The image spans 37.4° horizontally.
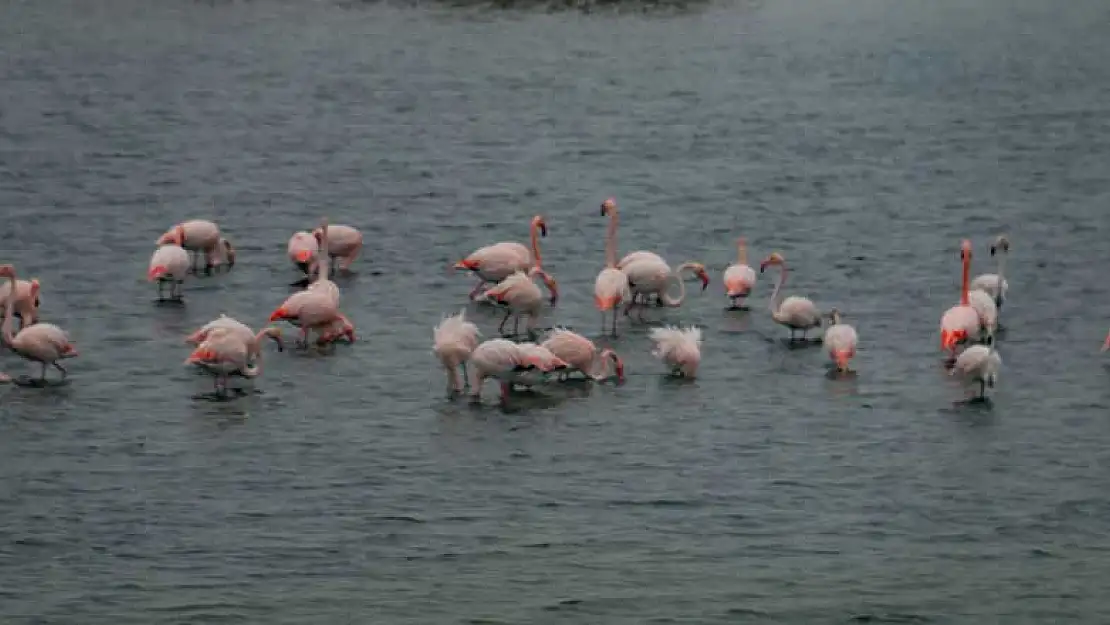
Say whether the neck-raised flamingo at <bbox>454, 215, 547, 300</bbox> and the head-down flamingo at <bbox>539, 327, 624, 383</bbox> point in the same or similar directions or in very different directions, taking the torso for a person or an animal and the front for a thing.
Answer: same or similar directions

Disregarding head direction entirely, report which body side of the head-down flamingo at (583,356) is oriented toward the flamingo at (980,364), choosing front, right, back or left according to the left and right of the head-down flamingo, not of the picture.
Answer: front

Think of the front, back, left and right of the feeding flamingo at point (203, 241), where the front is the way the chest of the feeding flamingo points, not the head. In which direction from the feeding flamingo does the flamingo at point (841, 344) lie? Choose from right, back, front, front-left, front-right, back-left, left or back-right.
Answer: front-right

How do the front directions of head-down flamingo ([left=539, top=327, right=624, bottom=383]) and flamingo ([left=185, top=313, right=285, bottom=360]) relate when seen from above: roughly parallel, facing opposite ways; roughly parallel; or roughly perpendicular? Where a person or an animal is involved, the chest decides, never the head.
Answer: roughly parallel

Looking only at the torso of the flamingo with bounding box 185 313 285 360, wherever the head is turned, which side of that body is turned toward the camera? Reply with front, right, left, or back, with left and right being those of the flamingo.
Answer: right

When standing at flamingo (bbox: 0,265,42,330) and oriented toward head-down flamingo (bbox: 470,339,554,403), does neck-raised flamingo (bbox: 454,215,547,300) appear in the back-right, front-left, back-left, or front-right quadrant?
front-left

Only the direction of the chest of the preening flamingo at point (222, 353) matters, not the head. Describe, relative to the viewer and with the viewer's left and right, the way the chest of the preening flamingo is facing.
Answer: facing to the right of the viewer

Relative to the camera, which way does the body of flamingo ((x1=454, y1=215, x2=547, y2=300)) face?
to the viewer's right

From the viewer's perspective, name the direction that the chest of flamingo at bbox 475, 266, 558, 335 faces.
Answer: to the viewer's right
